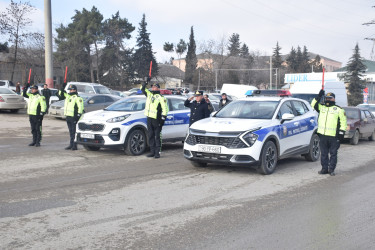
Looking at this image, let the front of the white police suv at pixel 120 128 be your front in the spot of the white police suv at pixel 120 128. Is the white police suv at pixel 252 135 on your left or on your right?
on your left

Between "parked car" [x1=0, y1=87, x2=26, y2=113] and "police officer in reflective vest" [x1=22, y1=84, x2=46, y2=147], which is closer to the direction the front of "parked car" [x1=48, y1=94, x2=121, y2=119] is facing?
the police officer in reflective vest

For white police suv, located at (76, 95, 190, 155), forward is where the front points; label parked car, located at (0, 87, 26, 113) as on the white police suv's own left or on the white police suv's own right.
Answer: on the white police suv's own right

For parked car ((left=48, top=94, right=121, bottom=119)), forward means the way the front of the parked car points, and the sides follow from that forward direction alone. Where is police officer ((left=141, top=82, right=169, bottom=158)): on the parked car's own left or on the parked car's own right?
on the parked car's own left

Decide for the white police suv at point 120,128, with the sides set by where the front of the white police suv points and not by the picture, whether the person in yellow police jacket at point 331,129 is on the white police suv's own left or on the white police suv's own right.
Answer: on the white police suv's own left
